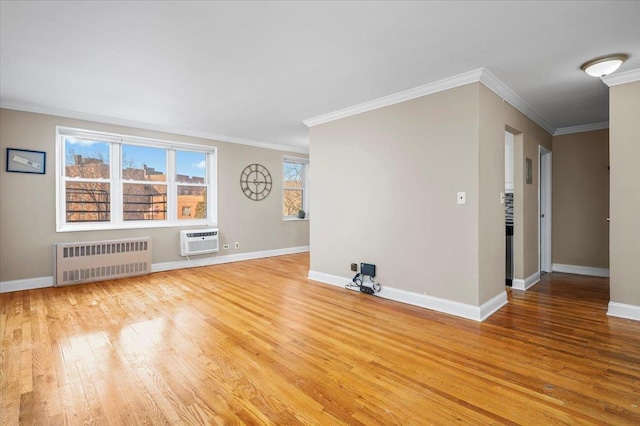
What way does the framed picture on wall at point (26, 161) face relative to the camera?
toward the camera

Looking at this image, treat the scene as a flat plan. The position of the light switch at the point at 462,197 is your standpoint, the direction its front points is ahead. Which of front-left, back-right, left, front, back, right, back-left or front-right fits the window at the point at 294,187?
right

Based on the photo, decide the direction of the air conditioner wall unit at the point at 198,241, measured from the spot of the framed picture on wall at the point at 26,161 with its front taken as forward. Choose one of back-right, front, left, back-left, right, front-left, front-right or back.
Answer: left

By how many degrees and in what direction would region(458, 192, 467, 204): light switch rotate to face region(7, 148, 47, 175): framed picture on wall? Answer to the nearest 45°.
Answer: approximately 45° to its right

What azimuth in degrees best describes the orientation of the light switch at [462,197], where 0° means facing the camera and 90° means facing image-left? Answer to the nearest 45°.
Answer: approximately 45°

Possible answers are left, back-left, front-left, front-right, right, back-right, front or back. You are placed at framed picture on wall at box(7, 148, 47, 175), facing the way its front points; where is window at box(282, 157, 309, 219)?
left

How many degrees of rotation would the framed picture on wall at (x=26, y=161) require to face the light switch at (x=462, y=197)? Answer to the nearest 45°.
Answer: approximately 45° to its left

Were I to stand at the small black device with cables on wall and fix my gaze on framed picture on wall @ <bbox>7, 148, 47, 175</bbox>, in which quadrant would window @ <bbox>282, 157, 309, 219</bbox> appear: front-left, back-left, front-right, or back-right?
front-right

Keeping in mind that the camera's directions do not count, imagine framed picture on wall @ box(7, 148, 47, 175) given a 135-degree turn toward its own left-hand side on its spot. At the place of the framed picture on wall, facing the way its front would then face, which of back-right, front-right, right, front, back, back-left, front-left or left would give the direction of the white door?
right

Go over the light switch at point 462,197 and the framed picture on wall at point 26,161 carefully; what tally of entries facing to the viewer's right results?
0

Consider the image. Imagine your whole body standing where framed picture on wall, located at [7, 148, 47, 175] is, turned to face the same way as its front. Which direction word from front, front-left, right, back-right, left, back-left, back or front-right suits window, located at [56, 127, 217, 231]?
left
